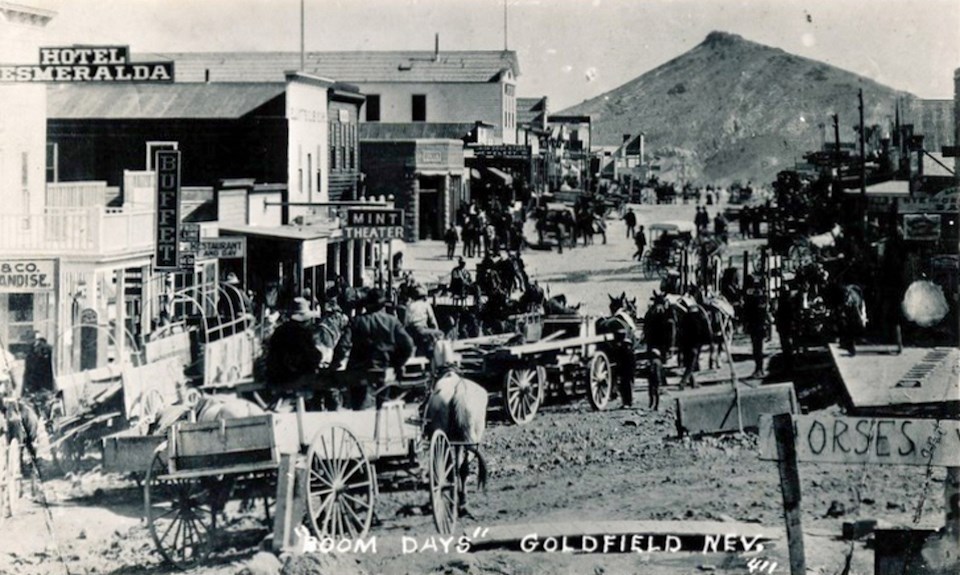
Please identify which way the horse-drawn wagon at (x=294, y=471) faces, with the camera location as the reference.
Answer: facing away from the viewer and to the right of the viewer

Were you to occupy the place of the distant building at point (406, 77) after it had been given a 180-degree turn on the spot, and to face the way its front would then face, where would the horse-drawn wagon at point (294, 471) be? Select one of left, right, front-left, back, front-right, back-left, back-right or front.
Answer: left

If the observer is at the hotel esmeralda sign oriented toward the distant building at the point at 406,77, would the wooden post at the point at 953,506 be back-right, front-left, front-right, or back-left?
back-right

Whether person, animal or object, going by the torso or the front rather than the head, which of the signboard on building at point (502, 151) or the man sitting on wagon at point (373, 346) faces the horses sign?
the signboard on building

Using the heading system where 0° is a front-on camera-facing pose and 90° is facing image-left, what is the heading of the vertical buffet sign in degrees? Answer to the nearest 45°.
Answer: approximately 0°

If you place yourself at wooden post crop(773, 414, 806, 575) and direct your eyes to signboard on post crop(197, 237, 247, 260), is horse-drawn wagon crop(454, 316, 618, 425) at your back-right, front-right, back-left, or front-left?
front-right

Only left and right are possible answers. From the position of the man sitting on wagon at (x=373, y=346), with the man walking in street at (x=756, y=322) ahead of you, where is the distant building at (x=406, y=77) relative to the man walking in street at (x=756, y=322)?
left

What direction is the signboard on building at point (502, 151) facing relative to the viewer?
toward the camera

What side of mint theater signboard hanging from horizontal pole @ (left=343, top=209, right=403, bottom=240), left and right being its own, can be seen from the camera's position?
front

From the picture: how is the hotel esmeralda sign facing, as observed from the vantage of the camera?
facing the viewer

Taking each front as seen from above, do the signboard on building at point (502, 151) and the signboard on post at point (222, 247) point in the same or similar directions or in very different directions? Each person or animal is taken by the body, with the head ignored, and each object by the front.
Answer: same or similar directions

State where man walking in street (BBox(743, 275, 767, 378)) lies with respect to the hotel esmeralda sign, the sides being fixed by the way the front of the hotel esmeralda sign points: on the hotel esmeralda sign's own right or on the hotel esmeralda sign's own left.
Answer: on the hotel esmeralda sign's own left

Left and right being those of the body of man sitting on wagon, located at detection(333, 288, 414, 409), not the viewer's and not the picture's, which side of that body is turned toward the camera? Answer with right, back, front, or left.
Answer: back

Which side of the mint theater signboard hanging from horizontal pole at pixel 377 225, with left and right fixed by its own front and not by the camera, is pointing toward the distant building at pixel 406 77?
back
